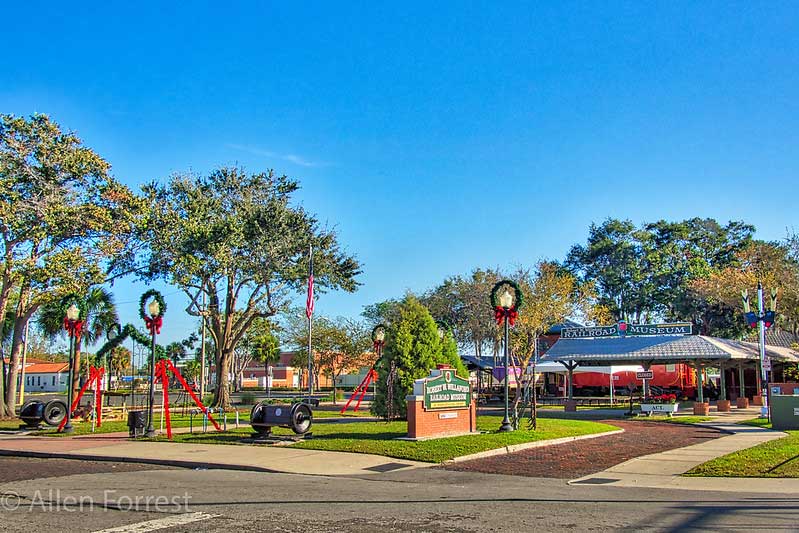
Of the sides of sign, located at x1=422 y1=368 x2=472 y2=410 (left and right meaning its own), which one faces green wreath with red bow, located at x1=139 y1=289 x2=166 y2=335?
right

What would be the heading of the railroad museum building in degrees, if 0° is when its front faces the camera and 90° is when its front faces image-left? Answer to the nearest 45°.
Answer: approximately 0°

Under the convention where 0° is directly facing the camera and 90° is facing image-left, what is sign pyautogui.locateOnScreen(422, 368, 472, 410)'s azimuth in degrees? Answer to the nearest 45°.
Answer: approximately 0°

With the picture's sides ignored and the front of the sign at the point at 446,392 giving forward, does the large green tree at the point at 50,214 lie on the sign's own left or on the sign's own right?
on the sign's own right

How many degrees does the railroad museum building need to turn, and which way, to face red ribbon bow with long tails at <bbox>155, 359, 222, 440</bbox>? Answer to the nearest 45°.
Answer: approximately 45° to its right

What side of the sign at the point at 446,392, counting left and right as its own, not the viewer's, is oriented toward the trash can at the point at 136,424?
right

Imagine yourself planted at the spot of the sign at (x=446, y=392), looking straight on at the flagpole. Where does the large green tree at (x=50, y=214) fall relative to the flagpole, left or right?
left

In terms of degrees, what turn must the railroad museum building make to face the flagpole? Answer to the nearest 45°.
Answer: approximately 45° to its right

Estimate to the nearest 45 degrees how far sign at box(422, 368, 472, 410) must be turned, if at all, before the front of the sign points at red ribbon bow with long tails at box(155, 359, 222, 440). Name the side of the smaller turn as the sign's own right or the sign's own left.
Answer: approximately 90° to the sign's own right

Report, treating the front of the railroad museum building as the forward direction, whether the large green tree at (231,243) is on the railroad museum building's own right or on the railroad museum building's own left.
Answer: on the railroad museum building's own right

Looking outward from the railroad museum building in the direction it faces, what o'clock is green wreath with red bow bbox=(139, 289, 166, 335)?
The green wreath with red bow is roughly at 1 o'clock from the railroad museum building.
